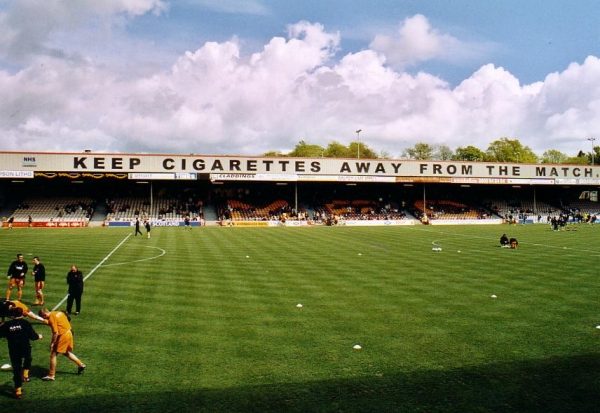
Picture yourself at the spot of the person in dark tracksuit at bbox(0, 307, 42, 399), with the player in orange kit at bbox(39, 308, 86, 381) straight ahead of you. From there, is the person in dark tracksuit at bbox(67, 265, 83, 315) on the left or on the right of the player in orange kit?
left

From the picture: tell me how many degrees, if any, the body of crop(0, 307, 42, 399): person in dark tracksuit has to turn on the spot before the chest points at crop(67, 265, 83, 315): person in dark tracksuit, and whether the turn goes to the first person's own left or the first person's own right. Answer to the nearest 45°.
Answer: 0° — they already face them

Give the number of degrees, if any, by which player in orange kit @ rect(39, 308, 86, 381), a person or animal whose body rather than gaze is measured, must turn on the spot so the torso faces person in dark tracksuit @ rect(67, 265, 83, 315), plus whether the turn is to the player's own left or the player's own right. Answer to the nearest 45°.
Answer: approximately 90° to the player's own right

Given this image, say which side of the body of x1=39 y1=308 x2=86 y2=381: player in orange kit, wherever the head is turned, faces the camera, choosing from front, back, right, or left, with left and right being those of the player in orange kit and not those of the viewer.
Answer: left

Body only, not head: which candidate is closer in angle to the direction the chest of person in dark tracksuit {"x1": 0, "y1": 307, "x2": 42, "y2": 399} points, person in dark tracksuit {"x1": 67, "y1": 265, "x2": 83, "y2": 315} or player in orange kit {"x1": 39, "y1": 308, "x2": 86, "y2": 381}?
the person in dark tracksuit

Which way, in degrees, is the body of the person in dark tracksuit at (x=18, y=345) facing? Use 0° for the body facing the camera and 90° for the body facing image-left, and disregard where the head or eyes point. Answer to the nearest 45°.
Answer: approximately 180°
